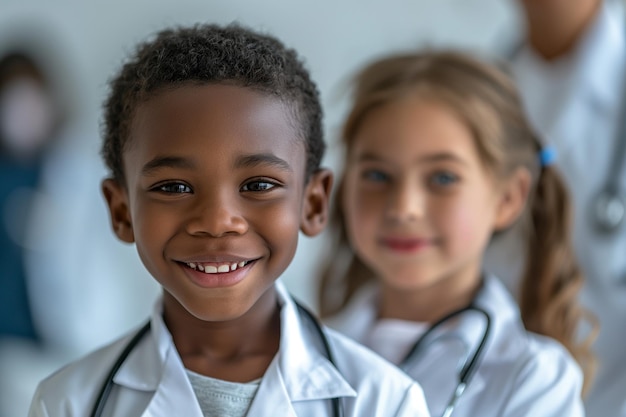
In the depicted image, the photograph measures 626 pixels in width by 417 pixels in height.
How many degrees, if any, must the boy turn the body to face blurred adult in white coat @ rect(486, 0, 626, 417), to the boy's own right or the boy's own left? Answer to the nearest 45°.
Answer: approximately 135° to the boy's own left
